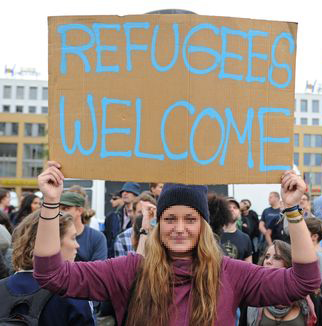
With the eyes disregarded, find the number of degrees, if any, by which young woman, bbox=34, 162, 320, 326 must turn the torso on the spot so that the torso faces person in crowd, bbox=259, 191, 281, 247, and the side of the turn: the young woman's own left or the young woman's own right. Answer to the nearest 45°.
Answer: approximately 180°

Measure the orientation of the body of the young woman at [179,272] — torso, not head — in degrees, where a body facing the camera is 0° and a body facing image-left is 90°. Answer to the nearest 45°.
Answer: approximately 0°

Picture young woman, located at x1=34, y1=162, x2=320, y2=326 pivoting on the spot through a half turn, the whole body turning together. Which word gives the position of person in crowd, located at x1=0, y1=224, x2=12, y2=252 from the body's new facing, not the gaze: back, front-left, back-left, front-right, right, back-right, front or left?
front-left

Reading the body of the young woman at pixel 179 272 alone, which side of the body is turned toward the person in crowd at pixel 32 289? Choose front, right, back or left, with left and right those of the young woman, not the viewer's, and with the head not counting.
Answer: right

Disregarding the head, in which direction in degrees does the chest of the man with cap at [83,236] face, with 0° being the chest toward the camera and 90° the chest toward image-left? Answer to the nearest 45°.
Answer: approximately 45°

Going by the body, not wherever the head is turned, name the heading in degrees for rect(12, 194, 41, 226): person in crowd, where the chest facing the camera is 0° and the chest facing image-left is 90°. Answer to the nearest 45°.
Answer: approximately 315°

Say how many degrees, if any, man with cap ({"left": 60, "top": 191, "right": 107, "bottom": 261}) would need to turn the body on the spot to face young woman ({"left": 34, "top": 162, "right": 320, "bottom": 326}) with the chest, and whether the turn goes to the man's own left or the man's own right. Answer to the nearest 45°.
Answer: approximately 45° to the man's own left

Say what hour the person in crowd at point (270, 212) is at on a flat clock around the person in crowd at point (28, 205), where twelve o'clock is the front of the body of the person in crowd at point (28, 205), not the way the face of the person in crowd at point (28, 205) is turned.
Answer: the person in crowd at point (270, 212) is roughly at 10 o'clock from the person in crowd at point (28, 205).

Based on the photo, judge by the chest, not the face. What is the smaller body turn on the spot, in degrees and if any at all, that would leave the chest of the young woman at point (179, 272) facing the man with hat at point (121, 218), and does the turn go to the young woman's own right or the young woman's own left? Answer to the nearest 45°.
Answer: approximately 180°

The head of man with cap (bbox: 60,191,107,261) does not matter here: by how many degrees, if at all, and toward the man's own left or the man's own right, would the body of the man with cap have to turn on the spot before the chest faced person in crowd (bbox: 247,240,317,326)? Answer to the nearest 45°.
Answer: approximately 90° to the man's own left

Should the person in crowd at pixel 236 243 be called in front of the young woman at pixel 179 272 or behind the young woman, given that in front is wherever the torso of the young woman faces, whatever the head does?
behind
